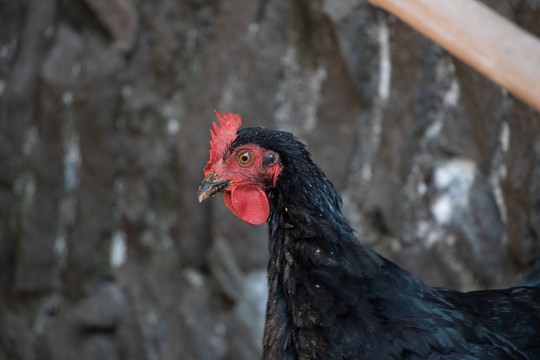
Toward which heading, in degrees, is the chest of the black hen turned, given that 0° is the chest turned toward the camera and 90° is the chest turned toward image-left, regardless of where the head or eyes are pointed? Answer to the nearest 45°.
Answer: approximately 90°
